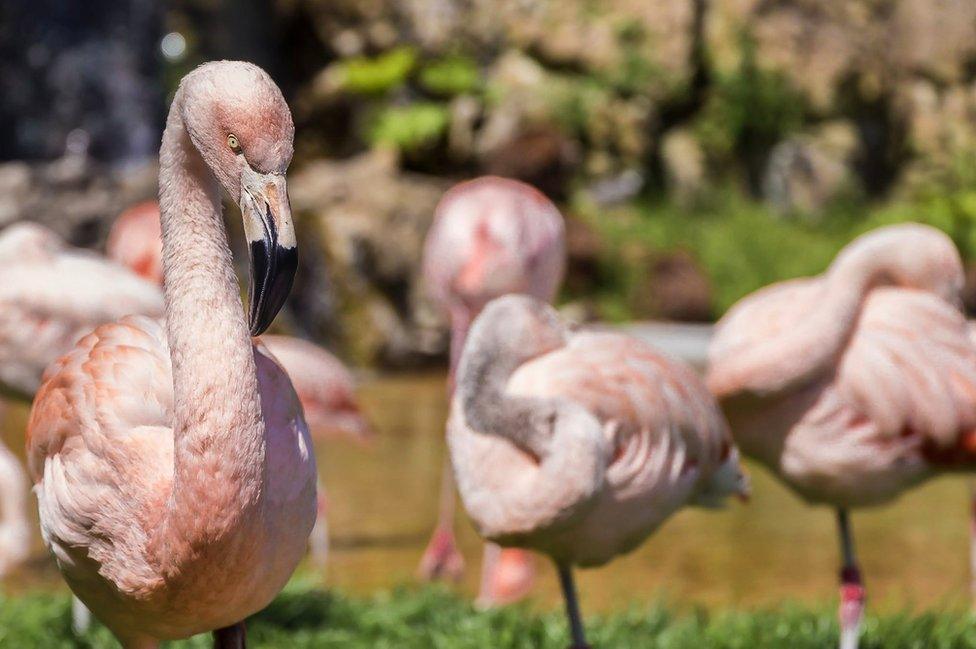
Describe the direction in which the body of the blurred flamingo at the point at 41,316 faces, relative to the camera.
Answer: to the viewer's left

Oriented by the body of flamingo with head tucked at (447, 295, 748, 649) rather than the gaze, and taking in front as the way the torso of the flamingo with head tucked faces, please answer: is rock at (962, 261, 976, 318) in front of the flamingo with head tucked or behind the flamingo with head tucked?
behind

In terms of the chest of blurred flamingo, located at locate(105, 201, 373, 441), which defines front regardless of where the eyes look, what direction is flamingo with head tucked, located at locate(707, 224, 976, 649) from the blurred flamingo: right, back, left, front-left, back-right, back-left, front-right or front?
back-left

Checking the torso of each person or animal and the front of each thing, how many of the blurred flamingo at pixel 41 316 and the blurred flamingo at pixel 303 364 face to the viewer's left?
2

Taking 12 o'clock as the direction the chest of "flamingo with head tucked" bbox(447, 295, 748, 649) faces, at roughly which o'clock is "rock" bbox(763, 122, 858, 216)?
The rock is roughly at 5 o'clock from the flamingo with head tucked.

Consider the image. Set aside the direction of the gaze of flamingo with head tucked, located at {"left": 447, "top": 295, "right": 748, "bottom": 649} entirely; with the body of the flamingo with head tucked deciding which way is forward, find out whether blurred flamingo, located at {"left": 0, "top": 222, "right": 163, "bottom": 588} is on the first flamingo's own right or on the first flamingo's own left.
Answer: on the first flamingo's own right

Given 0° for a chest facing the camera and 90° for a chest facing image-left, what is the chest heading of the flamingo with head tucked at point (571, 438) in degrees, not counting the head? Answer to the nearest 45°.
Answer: approximately 45°

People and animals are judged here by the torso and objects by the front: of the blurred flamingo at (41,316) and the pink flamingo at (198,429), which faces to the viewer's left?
the blurred flamingo

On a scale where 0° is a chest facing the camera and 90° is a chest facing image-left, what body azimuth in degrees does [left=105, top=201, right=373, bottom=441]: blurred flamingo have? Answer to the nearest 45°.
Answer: approximately 90°

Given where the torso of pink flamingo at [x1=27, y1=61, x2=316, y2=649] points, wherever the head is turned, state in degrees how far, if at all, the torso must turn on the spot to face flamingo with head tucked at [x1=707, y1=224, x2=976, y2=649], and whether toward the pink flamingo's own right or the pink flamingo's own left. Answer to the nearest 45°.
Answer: approximately 90° to the pink flamingo's own left
